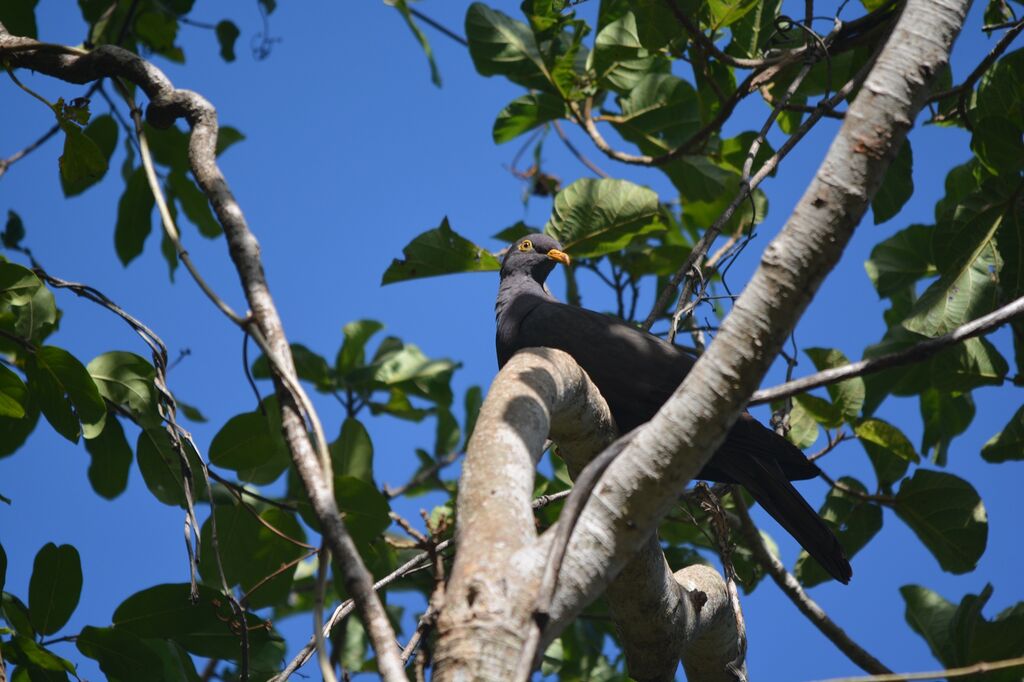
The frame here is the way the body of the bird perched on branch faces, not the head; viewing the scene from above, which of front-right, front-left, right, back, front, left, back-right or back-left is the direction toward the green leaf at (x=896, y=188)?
back

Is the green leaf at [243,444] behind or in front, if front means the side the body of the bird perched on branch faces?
in front

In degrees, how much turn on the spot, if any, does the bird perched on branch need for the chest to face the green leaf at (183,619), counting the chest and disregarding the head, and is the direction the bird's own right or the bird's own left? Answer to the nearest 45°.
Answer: approximately 45° to the bird's own left

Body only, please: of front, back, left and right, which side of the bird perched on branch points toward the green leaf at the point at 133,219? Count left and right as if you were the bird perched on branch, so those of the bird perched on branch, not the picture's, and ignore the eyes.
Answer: front

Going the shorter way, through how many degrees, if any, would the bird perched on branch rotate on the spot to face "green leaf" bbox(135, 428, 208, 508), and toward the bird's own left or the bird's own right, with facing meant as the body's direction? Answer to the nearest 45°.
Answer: approximately 45° to the bird's own left

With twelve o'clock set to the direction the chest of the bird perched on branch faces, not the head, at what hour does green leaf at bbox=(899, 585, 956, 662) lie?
The green leaf is roughly at 5 o'clock from the bird perched on branch.

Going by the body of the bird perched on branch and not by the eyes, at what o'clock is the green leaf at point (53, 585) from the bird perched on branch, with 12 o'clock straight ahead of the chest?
The green leaf is roughly at 11 o'clock from the bird perched on branch.

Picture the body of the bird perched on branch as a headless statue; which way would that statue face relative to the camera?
to the viewer's left
